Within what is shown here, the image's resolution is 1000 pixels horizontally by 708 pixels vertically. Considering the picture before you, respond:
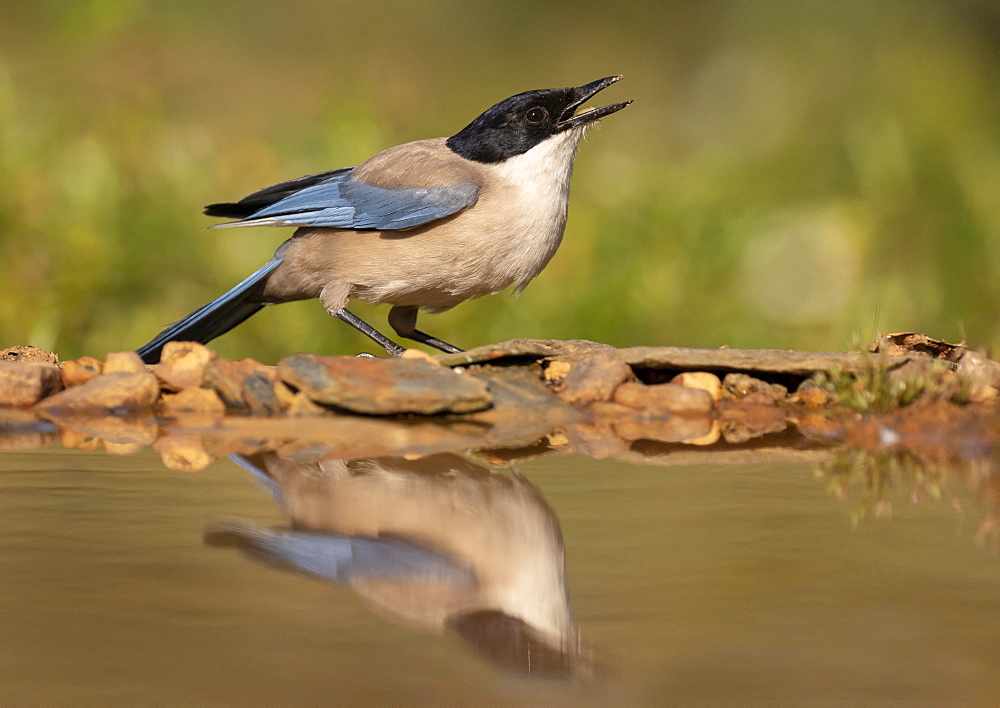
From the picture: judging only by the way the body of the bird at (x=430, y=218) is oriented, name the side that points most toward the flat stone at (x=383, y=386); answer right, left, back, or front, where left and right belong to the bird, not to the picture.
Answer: right

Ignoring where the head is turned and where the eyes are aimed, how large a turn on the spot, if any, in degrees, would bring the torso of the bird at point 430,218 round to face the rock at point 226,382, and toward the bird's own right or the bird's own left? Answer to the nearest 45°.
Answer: approximately 135° to the bird's own right

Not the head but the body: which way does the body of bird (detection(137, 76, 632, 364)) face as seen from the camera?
to the viewer's right

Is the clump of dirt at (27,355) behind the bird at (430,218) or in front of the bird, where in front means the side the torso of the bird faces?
behind

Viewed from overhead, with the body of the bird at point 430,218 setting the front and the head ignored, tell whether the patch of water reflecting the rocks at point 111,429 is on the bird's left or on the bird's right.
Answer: on the bird's right

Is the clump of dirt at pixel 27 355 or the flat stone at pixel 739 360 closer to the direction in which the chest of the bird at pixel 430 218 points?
the flat stone

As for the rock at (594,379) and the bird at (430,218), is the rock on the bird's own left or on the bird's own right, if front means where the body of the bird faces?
on the bird's own right
